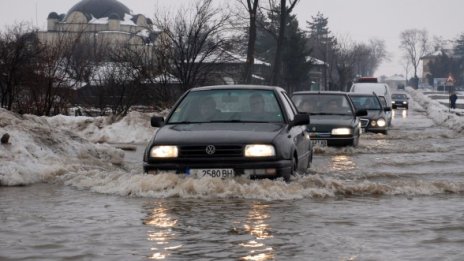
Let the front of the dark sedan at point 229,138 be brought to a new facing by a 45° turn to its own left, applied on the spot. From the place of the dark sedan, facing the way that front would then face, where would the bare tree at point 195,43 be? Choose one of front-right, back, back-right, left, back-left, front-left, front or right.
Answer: back-left

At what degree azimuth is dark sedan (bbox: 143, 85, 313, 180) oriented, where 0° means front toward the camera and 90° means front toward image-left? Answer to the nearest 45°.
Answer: approximately 0°

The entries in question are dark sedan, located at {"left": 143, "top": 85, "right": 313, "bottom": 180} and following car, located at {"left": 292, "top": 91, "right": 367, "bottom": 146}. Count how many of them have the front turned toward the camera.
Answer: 2

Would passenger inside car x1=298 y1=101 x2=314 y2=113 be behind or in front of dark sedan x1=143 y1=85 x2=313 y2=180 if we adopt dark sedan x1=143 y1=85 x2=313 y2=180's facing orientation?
behind

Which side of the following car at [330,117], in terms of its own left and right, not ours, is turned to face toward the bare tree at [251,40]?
back

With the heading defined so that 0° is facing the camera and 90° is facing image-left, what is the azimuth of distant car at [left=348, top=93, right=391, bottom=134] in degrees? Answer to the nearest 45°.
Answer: approximately 0°

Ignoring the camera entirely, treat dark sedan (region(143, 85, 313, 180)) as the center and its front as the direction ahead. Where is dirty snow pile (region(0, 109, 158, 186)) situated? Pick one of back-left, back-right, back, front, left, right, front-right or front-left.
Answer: back-right

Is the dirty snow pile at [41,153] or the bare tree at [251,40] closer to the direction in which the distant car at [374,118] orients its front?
the dirty snow pile
